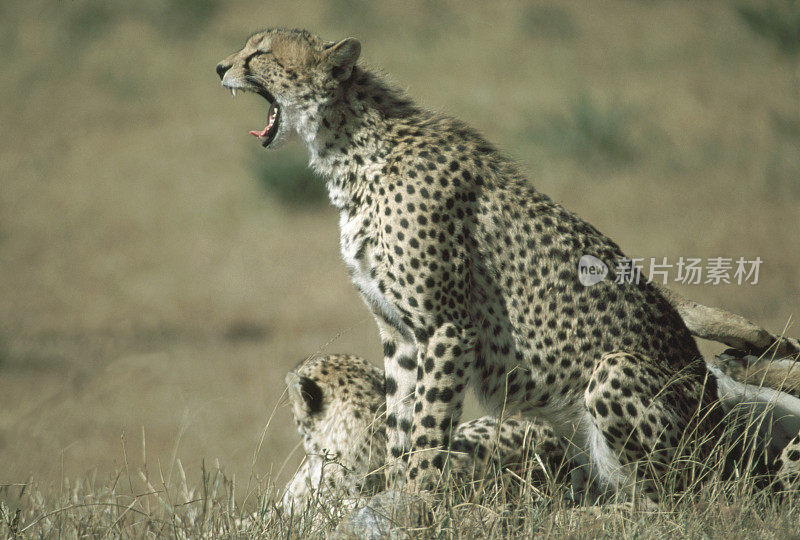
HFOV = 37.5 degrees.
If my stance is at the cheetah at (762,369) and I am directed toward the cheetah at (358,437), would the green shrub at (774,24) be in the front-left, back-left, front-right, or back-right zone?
back-right

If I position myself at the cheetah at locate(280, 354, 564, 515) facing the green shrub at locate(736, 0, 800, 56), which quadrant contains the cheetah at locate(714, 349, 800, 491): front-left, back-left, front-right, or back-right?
front-right

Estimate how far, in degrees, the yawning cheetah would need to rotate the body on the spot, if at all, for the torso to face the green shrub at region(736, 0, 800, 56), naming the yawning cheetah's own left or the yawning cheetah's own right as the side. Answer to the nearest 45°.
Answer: approximately 90° to the yawning cheetah's own right

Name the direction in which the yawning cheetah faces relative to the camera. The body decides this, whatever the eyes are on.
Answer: to the viewer's left

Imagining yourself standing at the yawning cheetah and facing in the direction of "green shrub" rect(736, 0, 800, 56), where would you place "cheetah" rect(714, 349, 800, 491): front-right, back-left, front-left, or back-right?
front-right

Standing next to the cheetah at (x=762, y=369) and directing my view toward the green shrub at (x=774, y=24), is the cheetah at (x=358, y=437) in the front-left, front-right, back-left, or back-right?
back-left

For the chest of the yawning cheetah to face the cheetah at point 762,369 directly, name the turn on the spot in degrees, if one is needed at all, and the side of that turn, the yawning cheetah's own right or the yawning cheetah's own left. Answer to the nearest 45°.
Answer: approximately 135° to the yawning cheetah's own right

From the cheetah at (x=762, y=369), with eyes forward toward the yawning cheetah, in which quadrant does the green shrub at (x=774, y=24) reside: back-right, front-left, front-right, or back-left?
back-right
